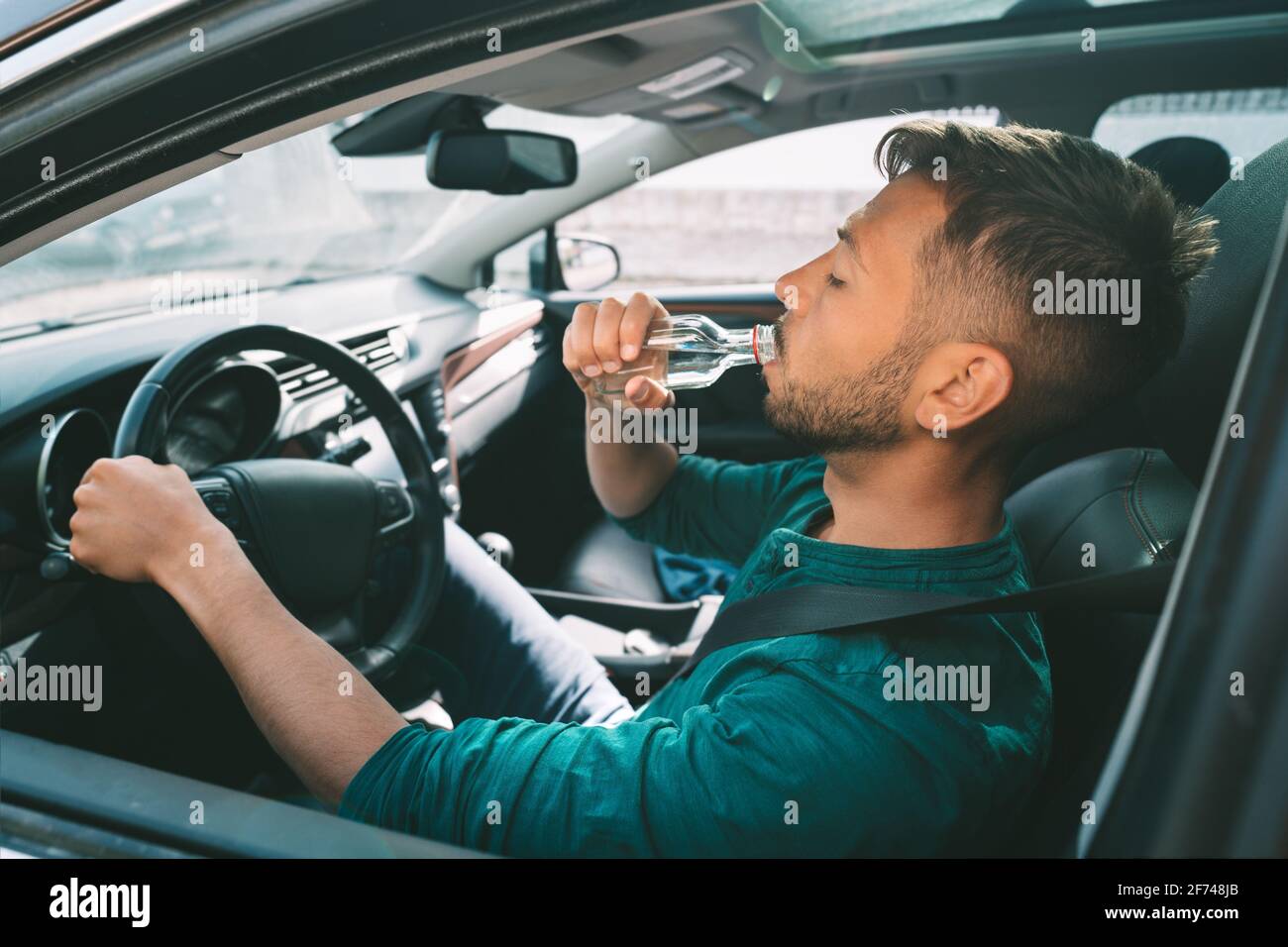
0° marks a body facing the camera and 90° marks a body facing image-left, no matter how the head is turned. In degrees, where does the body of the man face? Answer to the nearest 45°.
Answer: approximately 90°

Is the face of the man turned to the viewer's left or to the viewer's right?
to the viewer's left
